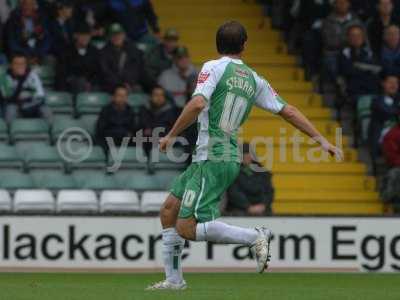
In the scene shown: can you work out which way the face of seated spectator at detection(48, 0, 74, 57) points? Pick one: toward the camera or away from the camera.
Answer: toward the camera

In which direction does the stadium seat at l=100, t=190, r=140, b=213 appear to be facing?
toward the camera

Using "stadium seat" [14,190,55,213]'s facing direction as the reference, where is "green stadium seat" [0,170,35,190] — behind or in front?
behind

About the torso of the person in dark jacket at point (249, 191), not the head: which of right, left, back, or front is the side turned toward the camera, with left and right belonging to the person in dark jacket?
front

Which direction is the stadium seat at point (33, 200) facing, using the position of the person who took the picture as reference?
facing the viewer

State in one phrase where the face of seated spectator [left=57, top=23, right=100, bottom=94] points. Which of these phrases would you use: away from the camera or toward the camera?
toward the camera

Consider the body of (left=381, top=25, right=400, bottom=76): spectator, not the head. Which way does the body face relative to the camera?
toward the camera
